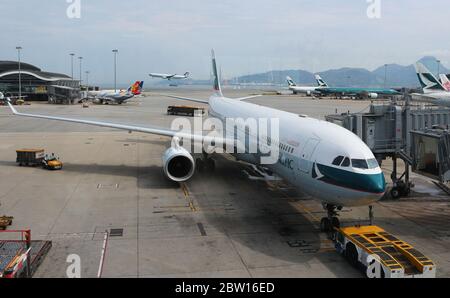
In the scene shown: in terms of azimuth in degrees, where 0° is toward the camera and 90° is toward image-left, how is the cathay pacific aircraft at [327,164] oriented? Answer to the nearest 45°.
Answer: approximately 315°

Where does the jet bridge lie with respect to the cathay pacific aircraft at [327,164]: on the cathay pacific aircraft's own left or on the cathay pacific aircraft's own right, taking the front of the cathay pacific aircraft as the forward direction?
on the cathay pacific aircraft's own left
